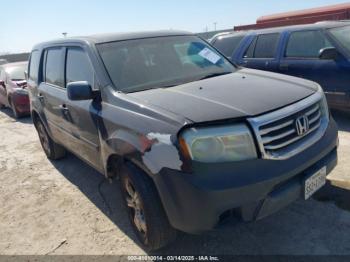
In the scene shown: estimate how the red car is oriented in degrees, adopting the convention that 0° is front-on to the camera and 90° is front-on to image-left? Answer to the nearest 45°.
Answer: approximately 315°

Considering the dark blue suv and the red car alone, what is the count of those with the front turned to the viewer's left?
0

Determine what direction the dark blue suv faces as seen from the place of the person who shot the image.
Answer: facing the viewer and to the right of the viewer

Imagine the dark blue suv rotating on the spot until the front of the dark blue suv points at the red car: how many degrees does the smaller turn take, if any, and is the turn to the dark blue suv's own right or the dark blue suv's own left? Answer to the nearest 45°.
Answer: approximately 135° to the dark blue suv's own right
